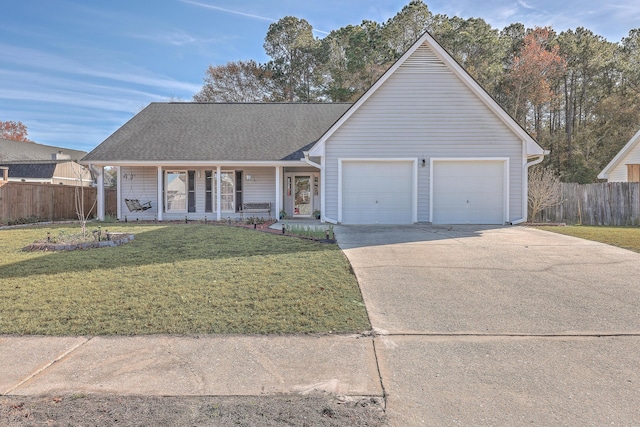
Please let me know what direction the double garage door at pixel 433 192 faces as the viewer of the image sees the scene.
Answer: facing the viewer

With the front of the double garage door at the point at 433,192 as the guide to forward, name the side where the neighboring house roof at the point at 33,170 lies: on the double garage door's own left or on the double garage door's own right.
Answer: on the double garage door's own right

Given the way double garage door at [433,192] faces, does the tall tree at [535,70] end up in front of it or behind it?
behind

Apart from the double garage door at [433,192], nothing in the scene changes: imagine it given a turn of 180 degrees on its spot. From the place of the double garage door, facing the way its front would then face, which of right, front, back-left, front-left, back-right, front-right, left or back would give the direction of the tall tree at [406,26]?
front

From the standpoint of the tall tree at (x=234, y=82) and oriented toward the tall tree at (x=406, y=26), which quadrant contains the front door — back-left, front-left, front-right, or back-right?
front-right

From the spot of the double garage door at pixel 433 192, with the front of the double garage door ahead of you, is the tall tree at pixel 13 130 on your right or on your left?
on your right

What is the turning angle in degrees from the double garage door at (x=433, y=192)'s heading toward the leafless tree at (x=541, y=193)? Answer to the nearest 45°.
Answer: approximately 135° to its left
